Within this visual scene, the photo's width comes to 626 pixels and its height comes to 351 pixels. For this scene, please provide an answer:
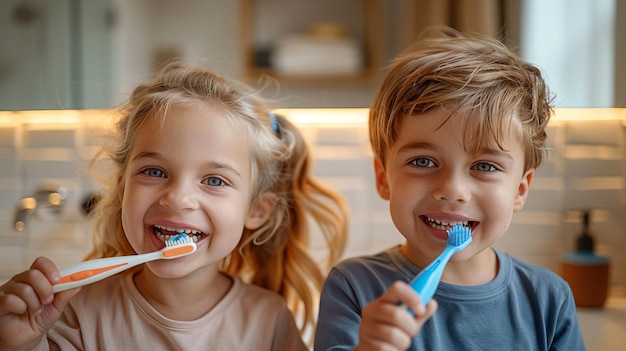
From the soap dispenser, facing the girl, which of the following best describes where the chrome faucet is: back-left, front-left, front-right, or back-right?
front-right

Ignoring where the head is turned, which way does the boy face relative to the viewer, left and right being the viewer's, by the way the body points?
facing the viewer

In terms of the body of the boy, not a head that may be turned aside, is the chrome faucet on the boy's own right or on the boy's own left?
on the boy's own right

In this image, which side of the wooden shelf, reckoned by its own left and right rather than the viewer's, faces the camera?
front

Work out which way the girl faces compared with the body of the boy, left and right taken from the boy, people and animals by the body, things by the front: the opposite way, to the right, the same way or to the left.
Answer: the same way

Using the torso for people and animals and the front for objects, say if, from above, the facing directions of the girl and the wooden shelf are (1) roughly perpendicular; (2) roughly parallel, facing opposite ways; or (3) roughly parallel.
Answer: roughly parallel

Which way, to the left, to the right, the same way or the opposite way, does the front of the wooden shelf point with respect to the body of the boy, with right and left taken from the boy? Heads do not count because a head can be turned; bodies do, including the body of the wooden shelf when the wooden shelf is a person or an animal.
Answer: the same way

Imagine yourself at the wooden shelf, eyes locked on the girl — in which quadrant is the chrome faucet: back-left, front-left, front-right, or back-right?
front-right

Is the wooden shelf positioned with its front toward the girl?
yes

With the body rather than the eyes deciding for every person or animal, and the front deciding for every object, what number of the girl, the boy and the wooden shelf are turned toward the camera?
3

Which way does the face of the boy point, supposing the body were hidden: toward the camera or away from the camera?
toward the camera
